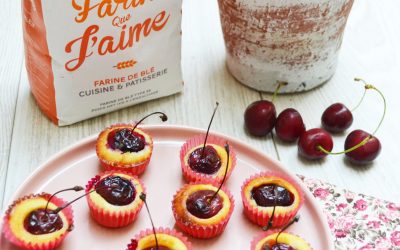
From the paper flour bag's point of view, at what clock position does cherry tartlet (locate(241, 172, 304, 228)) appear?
The cherry tartlet is roughly at 12 o'clock from the paper flour bag.

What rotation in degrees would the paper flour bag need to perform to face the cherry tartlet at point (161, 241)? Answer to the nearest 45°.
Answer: approximately 45° to its right

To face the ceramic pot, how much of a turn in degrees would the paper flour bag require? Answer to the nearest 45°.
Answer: approximately 45° to its left

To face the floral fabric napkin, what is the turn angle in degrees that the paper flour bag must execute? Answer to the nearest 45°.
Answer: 0° — it already faces it

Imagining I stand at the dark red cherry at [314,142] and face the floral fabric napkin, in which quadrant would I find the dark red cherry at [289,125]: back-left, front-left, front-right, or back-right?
back-right

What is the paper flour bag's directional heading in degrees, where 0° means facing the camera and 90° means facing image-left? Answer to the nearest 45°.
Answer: approximately 315°

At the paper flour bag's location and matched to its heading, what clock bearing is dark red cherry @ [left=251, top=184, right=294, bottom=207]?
The dark red cherry is roughly at 12 o'clock from the paper flour bag.

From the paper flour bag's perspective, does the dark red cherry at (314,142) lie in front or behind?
in front
